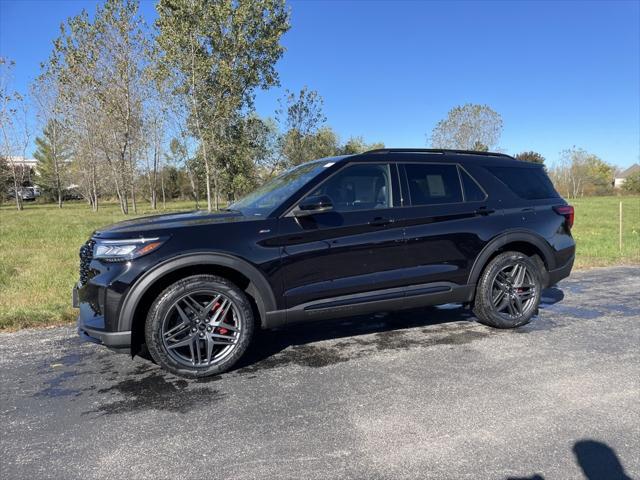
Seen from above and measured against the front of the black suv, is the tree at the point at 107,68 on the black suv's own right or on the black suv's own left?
on the black suv's own right

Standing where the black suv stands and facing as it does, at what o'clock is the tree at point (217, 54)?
The tree is roughly at 4 o'clock from the black suv.

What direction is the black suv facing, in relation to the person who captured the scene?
facing the viewer and to the left of the viewer

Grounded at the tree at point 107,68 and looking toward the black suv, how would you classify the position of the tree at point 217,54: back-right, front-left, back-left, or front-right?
front-left

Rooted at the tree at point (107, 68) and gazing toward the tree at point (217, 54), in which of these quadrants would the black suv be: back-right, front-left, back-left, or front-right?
front-right
